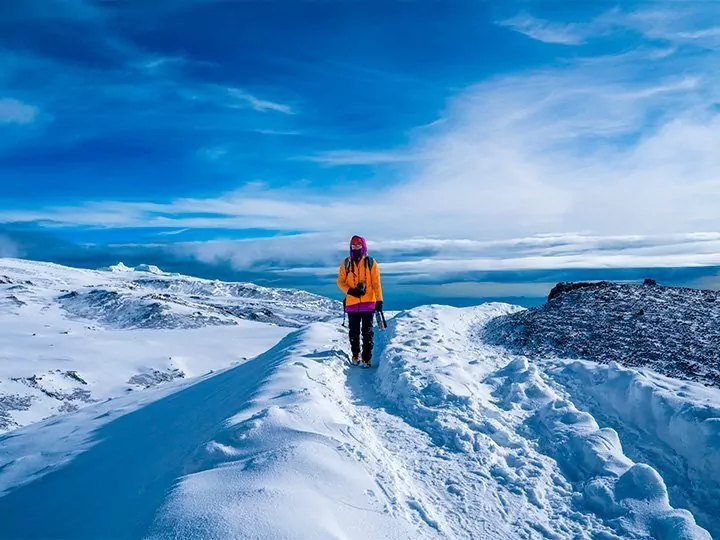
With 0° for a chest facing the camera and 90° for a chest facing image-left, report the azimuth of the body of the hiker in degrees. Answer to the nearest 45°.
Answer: approximately 0°
